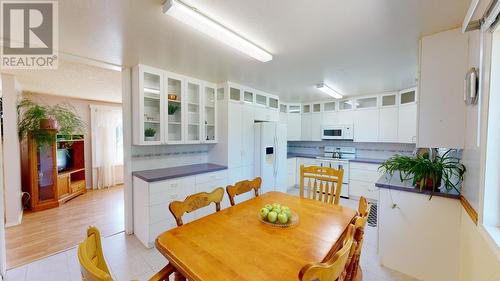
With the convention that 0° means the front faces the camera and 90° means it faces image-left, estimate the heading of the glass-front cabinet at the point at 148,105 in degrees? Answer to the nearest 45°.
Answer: approximately 315°

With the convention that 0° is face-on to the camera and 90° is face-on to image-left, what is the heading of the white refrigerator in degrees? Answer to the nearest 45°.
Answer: approximately 315°

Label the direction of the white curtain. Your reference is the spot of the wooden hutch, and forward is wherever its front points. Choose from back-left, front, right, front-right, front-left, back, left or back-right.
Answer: left

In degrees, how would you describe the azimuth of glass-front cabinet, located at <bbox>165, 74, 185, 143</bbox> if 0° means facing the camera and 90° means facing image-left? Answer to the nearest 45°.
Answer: approximately 315°

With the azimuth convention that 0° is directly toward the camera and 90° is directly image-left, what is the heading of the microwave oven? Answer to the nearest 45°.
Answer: approximately 0°

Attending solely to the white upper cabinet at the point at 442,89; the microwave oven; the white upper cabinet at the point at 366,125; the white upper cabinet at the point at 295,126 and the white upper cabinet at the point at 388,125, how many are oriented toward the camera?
4

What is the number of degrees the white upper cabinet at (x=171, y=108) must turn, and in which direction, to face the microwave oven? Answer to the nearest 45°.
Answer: approximately 45° to its left

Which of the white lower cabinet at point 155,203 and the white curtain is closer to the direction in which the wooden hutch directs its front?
the white lower cabinet
